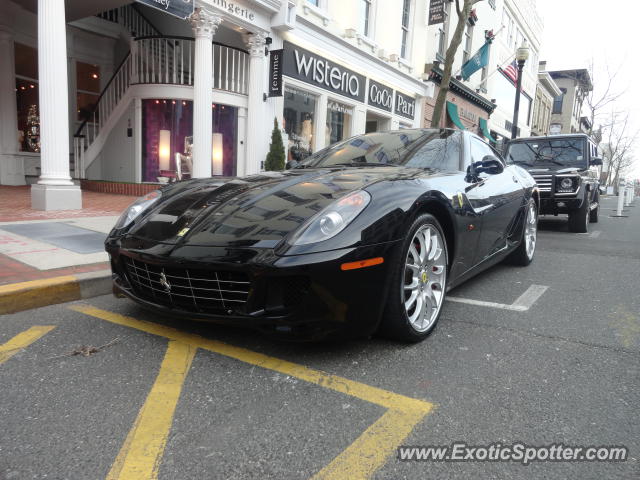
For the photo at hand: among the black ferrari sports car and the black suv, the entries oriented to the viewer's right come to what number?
0

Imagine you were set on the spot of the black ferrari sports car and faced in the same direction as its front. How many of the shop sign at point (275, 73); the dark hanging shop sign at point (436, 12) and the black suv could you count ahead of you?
0

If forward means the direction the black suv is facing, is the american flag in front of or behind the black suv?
behind

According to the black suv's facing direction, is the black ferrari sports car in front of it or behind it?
in front

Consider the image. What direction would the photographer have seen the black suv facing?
facing the viewer

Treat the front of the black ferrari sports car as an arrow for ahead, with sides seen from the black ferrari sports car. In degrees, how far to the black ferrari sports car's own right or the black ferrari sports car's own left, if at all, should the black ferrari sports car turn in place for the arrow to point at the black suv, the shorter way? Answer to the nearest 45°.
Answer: approximately 180°

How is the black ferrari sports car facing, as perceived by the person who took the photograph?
facing the viewer and to the left of the viewer

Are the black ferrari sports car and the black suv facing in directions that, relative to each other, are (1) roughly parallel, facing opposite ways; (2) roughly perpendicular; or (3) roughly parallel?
roughly parallel

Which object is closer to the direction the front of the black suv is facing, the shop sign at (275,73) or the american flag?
the shop sign

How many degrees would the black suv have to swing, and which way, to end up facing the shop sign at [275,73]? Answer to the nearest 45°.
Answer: approximately 90° to its right

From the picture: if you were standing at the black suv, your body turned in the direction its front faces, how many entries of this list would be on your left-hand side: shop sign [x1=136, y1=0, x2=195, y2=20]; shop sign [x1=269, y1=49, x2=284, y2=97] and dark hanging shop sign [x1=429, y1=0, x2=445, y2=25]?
0

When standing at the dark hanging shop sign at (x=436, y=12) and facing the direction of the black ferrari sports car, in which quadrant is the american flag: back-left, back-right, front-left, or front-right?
back-left

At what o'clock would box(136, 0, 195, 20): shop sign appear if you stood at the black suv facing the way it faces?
The shop sign is roughly at 2 o'clock from the black suv.

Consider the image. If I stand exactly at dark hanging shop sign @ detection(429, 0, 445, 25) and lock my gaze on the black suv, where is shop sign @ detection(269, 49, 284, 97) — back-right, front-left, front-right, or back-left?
front-right

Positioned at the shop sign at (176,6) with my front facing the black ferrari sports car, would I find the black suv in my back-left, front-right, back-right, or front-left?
front-left
